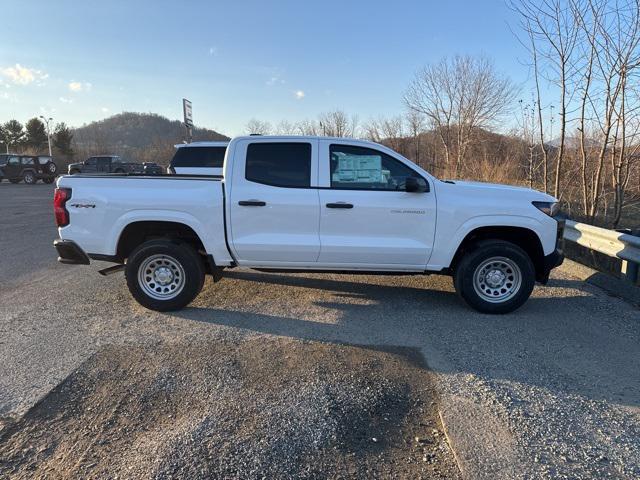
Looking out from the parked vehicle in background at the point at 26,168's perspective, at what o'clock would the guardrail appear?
The guardrail is roughly at 7 o'clock from the parked vehicle in background.

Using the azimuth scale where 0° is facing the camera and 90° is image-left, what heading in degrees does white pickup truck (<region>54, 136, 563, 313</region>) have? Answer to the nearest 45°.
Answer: approximately 270°

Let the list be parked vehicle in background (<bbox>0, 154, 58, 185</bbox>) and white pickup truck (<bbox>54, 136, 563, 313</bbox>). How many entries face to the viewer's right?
1

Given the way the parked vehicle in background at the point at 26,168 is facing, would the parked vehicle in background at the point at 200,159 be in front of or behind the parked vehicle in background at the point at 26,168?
behind

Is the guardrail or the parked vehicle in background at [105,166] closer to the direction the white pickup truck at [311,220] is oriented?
the guardrail

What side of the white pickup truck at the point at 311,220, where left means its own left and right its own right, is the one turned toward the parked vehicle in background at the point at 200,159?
left

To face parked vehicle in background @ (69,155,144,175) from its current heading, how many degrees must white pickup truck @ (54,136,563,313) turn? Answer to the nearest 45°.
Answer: approximately 135° to its left

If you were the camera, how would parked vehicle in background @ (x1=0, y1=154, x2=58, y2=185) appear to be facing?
facing away from the viewer and to the left of the viewer

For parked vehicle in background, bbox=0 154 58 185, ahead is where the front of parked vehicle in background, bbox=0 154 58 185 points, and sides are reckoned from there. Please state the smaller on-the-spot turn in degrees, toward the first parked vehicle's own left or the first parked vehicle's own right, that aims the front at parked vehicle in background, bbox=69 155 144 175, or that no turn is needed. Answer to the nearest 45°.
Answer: approximately 135° to the first parked vehicle's own right

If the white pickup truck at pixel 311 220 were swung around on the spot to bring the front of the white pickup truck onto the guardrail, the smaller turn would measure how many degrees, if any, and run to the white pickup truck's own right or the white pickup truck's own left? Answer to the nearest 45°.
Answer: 0° — it already faces it

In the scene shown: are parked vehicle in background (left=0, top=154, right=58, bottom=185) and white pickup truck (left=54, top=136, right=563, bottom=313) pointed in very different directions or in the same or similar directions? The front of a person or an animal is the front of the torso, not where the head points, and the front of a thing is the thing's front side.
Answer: very different directions
